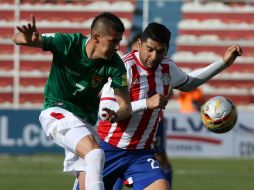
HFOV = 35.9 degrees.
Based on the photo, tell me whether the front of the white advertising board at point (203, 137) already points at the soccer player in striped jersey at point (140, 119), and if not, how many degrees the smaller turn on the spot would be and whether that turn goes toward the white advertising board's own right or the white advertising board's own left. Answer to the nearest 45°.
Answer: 0° — it already faces them

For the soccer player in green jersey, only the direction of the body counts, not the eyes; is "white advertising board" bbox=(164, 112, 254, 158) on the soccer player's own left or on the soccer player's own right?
on the soccer player's own left

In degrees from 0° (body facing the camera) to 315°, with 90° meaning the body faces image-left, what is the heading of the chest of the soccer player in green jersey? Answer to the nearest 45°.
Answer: approximately 315°

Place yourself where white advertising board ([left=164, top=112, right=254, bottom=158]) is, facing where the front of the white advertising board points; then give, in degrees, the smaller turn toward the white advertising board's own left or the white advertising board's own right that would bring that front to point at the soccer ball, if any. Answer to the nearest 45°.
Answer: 0° — it already faces it

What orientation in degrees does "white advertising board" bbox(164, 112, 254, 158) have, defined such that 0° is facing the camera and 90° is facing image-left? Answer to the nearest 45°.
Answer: approximately 0°

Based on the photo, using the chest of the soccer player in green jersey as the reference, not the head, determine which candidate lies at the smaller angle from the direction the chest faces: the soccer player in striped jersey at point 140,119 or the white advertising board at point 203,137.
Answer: the soccer player in striped jersey
